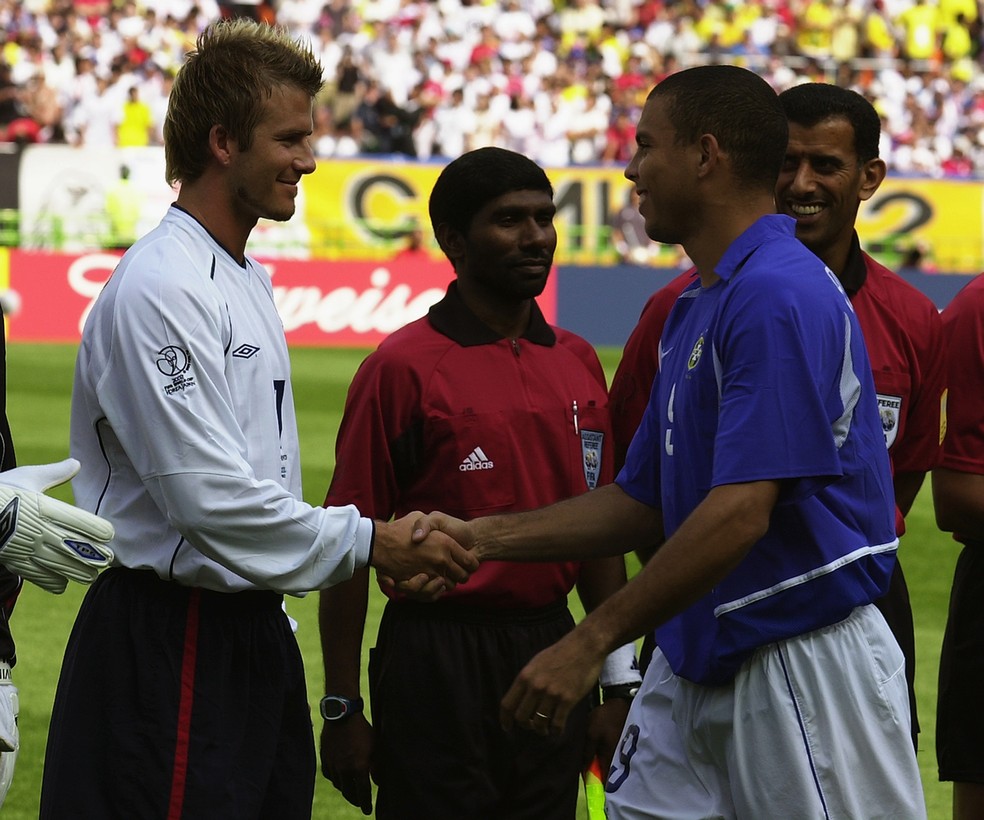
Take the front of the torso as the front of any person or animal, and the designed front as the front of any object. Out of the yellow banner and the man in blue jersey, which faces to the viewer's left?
the man in blue jersey

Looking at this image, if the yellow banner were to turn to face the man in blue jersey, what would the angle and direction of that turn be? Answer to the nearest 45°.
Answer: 0° — it already faces them

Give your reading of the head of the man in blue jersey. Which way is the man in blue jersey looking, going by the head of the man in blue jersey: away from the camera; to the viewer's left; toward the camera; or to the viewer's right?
to the viewer's left

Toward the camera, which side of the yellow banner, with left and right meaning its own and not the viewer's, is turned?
front

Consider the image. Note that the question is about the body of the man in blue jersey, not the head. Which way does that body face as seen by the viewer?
to the viewer's left

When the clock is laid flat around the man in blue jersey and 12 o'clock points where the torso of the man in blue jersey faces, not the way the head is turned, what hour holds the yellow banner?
The yellow banner is roughly at 3 o'clock from the man in blue jersey.

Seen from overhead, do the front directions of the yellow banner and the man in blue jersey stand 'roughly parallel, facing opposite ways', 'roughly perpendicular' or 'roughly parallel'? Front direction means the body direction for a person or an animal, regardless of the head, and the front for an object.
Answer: roughly perpendicular

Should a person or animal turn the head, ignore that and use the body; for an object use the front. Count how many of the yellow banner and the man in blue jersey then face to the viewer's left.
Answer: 1
